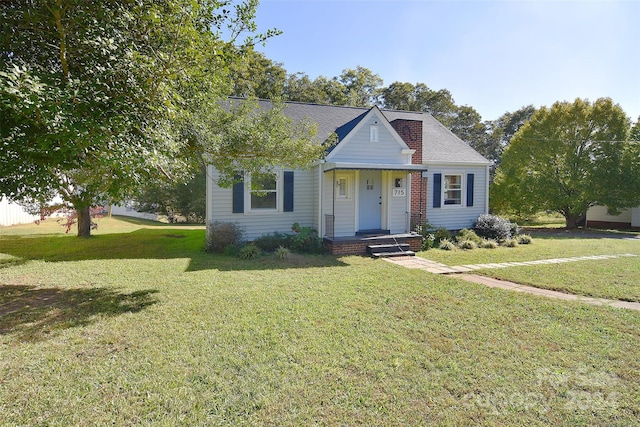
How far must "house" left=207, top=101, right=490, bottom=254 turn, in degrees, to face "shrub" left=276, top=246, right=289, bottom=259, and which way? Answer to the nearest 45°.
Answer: approximately 45° to its right

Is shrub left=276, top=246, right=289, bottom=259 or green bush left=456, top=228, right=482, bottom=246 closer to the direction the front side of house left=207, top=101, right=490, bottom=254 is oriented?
the shrub

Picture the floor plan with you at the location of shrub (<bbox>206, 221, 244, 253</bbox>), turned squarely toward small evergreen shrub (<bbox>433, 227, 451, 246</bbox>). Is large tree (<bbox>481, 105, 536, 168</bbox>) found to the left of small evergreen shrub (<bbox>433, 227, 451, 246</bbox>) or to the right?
left

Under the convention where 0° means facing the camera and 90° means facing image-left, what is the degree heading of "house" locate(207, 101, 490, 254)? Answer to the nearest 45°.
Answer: approximately 0°

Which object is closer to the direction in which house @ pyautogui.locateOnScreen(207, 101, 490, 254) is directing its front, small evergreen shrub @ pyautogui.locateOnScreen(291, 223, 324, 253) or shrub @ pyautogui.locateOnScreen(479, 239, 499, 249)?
the small evergreen shrub

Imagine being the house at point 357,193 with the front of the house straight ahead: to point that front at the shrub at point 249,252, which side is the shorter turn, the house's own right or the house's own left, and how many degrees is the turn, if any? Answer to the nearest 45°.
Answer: approximately 45° to the house's own right

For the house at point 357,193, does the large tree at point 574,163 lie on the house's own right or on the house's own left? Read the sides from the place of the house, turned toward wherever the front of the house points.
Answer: on the house's own left

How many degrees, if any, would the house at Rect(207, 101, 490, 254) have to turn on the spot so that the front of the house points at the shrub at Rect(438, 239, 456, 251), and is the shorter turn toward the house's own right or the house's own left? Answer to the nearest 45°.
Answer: approximately 90° to the house's own left
